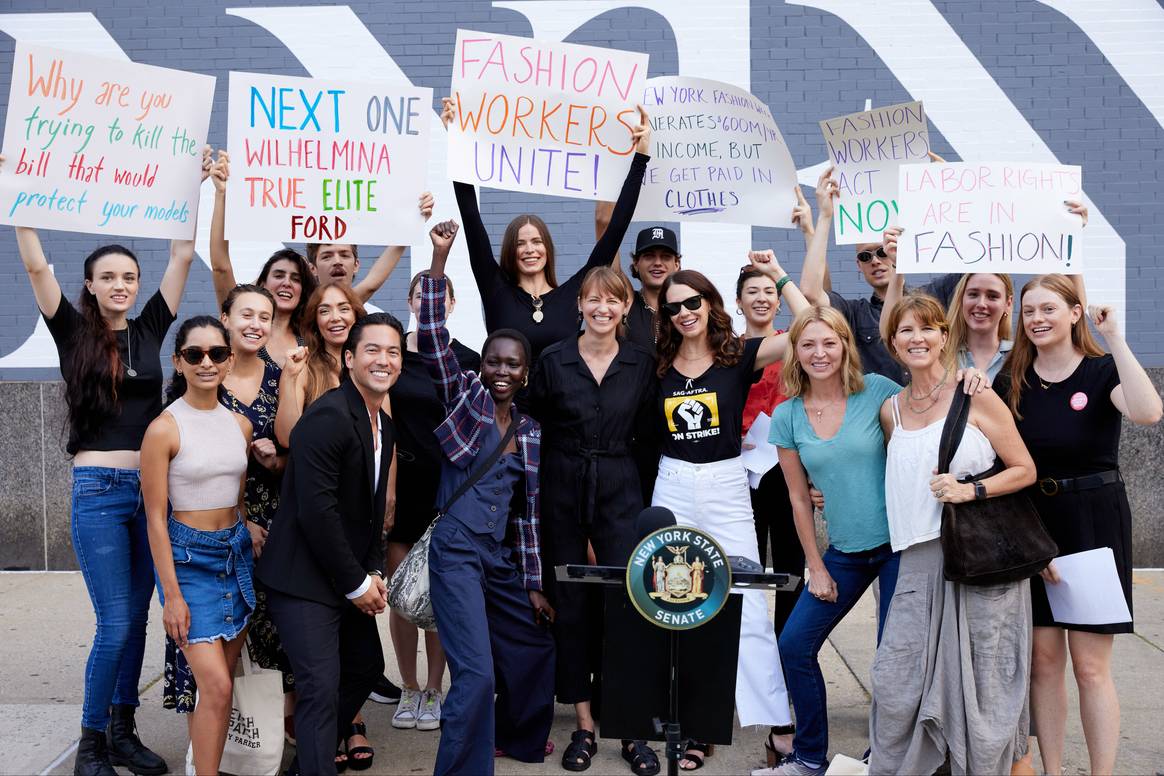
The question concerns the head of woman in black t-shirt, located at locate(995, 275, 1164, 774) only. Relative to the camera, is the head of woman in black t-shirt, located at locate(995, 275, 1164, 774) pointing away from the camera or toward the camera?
toward the camera

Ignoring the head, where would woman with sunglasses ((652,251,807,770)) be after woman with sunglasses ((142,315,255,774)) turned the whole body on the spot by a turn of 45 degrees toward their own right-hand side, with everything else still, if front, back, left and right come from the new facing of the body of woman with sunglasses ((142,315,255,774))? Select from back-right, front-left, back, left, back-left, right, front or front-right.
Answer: left

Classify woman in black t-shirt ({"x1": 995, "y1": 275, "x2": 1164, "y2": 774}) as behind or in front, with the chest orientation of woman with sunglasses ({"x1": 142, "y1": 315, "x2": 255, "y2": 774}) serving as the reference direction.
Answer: in front

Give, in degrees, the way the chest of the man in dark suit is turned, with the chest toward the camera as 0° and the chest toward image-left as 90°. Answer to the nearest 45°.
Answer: approximately 315°

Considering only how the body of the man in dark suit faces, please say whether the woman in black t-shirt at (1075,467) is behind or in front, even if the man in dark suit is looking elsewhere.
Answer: in front

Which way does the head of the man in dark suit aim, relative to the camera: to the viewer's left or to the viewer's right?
to the viewer's right

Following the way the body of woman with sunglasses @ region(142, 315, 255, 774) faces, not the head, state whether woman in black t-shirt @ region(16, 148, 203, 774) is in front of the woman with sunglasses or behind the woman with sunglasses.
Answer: behind

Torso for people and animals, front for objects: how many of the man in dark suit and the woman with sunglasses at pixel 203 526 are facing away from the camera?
0

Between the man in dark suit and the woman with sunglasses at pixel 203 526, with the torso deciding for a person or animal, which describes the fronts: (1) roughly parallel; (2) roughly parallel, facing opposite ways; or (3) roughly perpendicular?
roughly parallel

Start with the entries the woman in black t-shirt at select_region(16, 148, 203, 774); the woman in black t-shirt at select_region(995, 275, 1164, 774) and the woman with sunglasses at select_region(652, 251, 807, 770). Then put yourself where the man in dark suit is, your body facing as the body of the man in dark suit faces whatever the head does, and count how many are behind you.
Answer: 1

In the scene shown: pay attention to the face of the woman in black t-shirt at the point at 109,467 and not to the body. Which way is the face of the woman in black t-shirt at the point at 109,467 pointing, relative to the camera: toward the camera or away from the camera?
toward the camera

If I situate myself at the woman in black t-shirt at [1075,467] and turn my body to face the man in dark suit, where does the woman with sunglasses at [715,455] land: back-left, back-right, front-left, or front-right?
front-right

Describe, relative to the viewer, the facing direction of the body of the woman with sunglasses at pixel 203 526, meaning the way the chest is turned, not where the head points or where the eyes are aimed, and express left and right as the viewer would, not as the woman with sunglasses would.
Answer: facing the viewer and to the right of the viewer

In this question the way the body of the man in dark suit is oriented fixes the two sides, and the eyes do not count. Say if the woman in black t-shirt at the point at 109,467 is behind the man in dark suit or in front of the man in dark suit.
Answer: behind

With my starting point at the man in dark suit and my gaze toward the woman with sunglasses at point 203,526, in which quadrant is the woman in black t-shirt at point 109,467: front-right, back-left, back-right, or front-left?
front-right
